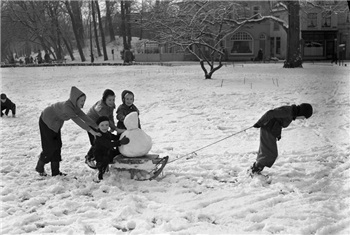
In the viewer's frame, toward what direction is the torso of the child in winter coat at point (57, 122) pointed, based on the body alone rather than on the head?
to the viewer's right

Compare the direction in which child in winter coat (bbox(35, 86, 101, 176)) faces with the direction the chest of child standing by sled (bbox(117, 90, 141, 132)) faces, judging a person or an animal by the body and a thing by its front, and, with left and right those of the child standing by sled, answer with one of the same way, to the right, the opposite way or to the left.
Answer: to the left

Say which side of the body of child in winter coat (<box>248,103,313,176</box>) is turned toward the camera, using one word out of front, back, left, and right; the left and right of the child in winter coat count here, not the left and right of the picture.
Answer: right

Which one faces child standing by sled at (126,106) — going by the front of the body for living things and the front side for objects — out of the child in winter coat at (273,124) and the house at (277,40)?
the house

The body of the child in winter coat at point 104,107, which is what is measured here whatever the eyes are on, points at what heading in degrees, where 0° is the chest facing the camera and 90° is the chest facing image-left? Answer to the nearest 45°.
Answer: approximately 315°

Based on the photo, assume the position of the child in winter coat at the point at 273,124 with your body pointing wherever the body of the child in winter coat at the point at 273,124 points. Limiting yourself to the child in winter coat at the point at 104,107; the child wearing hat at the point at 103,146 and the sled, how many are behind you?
3

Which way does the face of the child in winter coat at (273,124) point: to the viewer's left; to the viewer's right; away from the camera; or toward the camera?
to the viewer's right

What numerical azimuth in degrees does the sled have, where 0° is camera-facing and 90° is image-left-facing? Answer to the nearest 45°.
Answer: approximately 270°

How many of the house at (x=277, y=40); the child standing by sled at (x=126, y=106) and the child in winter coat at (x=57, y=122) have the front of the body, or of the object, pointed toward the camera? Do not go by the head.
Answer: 2

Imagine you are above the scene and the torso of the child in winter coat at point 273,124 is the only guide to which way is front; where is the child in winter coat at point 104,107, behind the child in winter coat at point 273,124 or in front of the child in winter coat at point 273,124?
behind

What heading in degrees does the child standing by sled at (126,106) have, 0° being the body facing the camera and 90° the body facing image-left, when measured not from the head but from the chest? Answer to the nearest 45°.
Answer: approximately 0°
